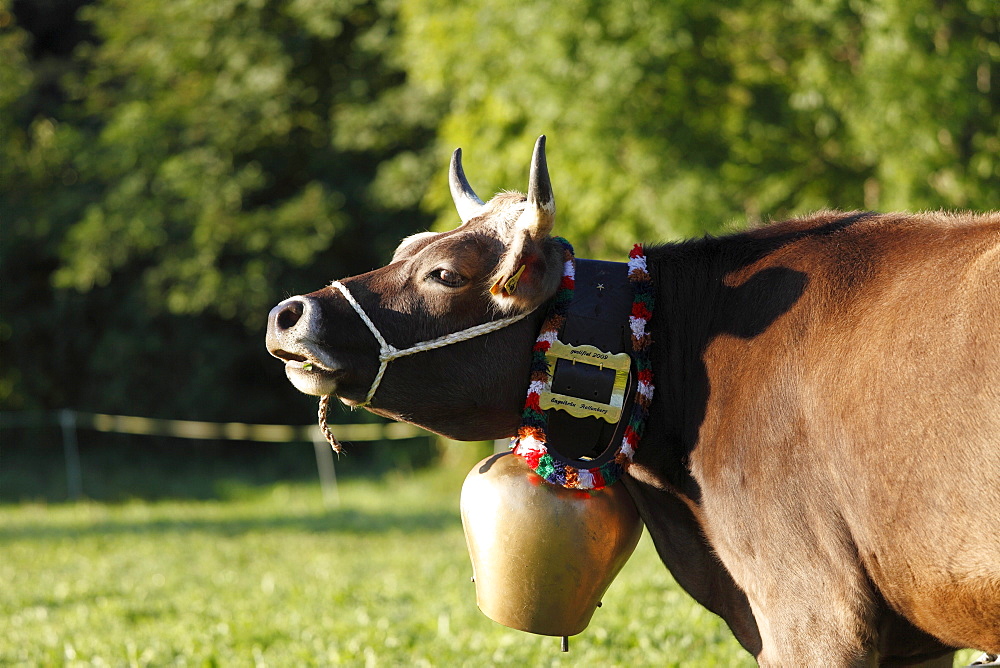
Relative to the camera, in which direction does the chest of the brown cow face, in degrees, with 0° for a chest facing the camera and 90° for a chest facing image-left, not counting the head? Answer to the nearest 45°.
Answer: approximately 90°

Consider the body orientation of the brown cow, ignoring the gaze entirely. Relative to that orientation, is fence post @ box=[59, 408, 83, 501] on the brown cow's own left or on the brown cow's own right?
on the brown cow's own right

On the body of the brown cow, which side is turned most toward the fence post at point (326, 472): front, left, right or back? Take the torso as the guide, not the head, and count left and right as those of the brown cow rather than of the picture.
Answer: right

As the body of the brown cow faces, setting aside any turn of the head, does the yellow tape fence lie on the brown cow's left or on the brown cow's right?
on the brown cow's right
